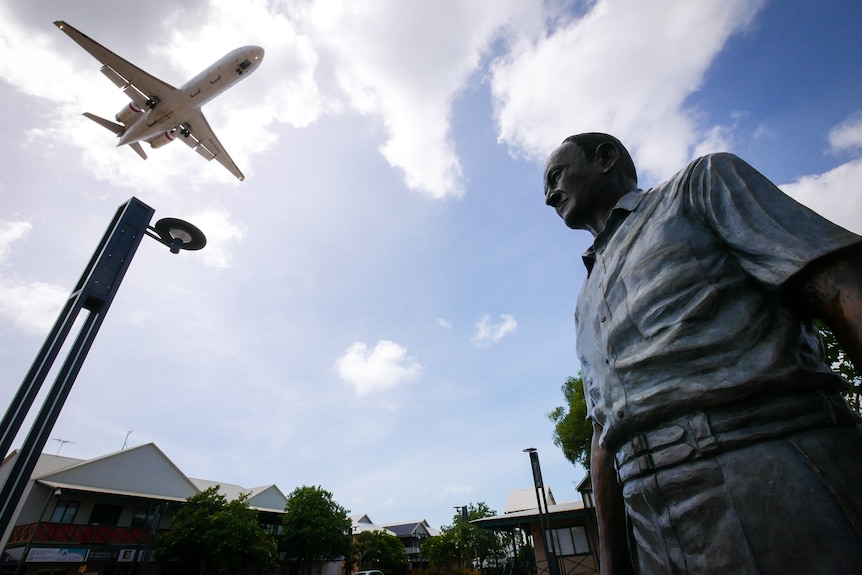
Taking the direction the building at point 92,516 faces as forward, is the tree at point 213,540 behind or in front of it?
in front

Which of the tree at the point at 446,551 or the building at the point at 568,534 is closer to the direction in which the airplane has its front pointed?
the building

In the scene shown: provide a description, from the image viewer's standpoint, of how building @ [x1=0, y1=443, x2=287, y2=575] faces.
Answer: facing the viewer and to the right of the viewer

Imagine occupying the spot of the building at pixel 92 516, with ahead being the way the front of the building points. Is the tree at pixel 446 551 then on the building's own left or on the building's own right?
on the building's own left

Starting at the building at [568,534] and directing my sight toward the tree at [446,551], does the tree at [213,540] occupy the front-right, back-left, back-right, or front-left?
front-left

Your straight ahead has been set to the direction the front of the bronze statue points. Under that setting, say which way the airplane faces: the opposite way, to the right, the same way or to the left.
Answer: the opposite way

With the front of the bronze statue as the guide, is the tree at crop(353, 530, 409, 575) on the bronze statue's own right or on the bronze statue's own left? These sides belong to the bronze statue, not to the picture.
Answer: on the bronze statue's own right

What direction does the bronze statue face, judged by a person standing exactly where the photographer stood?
facing the viewer and to the left of the viewer

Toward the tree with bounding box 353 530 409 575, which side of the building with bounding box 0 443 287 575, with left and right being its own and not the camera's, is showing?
left

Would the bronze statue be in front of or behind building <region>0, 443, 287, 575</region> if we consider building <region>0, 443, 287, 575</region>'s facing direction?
in front

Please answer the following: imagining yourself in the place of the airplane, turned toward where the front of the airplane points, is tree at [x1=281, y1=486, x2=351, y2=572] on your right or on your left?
on your left
